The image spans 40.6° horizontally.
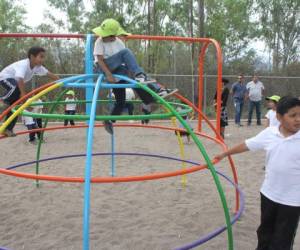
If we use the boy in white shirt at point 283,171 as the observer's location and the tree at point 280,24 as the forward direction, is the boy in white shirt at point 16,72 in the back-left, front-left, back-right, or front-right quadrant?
front-left

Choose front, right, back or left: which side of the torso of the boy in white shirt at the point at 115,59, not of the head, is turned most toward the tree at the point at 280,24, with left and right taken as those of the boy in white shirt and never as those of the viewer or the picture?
left

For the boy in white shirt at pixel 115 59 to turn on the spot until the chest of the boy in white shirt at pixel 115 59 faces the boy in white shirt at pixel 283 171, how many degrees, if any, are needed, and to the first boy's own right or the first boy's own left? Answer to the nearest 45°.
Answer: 0° — they already face them

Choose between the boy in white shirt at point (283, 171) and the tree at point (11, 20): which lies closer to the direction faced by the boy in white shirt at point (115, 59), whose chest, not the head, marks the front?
the boy in white shirt

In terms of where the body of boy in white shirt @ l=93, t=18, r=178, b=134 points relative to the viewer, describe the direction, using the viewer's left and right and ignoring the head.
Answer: facing the viewer and to the right of the viewer

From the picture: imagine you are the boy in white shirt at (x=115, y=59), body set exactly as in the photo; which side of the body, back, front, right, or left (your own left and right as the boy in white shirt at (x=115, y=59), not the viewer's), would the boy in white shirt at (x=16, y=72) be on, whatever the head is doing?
back

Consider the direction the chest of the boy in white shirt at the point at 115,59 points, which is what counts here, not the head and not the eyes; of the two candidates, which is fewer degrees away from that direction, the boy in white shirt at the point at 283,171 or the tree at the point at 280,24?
the boy in white shirt

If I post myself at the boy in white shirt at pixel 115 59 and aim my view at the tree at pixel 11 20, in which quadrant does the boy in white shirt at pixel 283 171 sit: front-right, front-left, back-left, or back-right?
back-right

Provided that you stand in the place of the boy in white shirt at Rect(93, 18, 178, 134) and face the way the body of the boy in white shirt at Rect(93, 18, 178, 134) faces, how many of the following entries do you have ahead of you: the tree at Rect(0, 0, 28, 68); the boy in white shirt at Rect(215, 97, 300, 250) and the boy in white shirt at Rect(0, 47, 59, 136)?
1

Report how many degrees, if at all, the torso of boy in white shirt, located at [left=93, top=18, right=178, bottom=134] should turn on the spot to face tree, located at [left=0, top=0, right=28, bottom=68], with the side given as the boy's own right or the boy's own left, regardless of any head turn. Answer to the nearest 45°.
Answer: approximately 135° to the boy's own left
